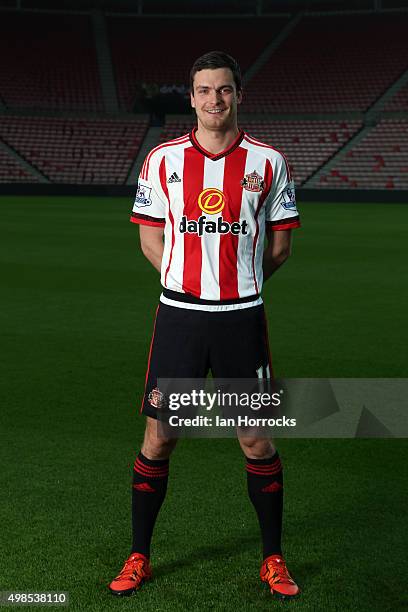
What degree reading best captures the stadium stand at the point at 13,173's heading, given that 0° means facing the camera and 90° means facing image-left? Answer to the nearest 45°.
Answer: approximately 0°

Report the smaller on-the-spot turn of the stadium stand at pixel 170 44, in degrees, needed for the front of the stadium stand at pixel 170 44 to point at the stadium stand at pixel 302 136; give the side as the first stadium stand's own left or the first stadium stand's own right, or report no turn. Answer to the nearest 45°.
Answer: approximately 45° to the first stadium stand's own left

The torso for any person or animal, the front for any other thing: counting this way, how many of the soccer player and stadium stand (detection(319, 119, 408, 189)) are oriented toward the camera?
2
